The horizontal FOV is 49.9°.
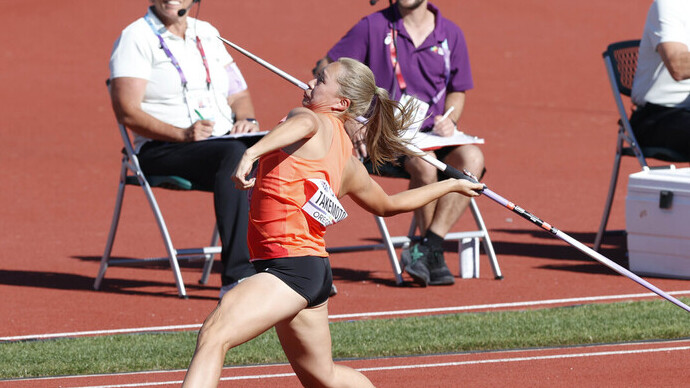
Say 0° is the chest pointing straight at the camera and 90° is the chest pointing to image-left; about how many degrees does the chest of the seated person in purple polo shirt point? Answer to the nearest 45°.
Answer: approximately 0°

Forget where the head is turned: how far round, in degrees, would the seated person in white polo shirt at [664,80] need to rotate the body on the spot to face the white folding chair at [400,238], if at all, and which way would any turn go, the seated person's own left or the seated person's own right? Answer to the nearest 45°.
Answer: approximately 135° to the seated person's own right

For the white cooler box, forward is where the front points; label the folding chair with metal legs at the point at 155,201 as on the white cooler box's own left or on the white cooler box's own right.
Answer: on the white cooler box's own right

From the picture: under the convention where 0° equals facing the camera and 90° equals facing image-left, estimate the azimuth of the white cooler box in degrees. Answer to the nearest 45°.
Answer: approximately 0°

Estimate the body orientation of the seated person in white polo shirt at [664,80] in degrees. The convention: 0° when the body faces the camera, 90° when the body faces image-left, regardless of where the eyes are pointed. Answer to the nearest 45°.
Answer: approximately 270°

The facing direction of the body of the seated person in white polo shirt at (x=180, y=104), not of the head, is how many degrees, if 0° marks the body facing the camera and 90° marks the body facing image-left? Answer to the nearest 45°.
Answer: approximately 315°

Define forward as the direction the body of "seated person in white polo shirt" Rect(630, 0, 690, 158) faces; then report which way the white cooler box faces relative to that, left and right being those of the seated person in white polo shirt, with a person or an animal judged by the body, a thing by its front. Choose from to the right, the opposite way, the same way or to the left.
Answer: to the right

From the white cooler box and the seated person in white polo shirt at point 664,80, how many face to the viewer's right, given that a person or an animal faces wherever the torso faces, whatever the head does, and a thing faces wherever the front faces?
1

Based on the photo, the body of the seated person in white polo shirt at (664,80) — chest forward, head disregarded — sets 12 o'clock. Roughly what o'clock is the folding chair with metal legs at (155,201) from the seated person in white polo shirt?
The folding chair with metal legs is roughly at 5 o'clock from the seated person in white polo shirt.
